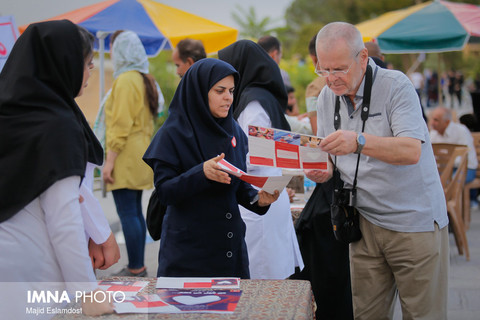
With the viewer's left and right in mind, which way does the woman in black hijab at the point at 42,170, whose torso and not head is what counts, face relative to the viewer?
facing away from the viewer and to the right of the viewer

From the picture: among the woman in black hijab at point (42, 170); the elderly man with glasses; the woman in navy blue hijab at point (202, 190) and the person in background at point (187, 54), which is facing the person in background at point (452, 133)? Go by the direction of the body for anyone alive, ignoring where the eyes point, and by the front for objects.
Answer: the woman in black hijab at point (42, 170)

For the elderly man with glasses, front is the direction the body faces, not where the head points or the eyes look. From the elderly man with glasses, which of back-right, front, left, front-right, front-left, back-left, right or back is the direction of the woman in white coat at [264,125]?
right

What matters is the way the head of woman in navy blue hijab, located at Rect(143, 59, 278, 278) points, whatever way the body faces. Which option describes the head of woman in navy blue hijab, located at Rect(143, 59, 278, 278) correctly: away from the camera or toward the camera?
toward the camera

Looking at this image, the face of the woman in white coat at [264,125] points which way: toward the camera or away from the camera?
away from the camera

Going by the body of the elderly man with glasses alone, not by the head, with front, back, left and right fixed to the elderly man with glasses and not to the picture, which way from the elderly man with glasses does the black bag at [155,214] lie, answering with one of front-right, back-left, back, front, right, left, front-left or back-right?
front-right

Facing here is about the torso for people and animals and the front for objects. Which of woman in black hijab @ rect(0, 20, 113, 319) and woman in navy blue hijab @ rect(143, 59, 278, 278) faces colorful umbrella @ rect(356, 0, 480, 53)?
woman in black hijab @ rect(0, 20, 113, 319)

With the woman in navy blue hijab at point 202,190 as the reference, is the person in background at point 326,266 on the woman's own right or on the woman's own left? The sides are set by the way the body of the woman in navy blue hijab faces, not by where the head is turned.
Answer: on the woman's own left

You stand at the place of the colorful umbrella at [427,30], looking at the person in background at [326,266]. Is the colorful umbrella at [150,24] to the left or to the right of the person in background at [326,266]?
right

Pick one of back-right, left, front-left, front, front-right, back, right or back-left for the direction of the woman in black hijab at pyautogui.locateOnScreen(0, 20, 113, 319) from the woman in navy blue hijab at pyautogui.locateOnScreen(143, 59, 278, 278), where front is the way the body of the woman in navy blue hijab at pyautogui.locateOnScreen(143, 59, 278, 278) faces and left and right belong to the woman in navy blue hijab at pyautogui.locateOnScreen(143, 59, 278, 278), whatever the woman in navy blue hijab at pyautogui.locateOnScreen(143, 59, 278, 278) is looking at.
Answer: right

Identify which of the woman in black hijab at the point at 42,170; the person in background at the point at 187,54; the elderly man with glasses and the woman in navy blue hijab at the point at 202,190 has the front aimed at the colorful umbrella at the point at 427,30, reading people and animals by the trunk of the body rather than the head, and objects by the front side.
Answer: the woman in black hijab at the point at 42,170

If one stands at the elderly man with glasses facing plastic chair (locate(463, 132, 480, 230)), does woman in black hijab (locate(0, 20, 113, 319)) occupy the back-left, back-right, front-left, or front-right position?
back-left
